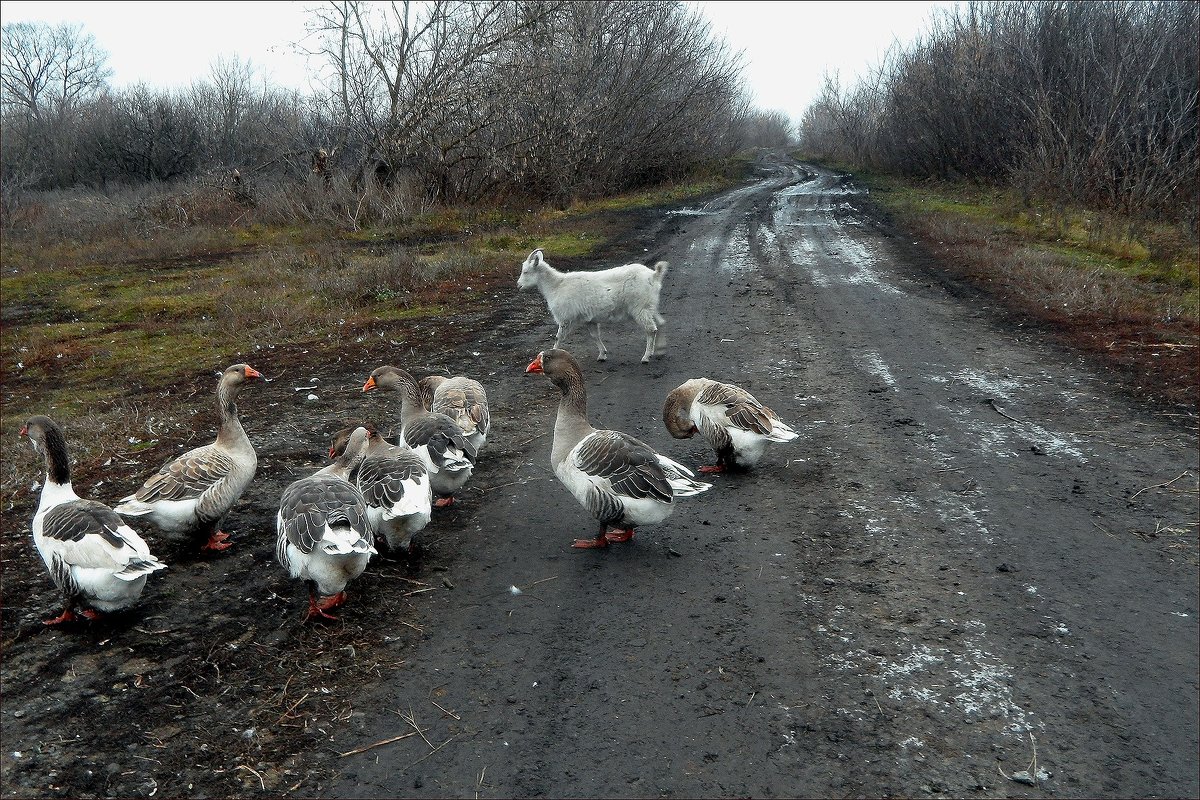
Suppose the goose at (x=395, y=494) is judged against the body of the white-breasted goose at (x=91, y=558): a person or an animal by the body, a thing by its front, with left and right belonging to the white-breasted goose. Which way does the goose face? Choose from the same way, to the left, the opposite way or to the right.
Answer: the same way

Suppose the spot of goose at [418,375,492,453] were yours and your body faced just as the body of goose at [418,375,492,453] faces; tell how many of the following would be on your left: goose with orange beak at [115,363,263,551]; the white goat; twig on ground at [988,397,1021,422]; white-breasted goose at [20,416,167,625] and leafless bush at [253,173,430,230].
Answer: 2

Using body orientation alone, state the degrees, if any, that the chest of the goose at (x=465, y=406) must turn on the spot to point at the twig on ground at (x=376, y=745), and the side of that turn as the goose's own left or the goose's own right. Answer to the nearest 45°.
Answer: approximately 135° to the goose's own left

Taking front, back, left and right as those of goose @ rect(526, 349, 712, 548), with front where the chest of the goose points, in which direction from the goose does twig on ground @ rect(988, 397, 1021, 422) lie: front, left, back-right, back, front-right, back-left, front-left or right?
back-right

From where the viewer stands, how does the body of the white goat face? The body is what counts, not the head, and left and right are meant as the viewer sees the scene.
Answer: facing to the left of the viewer

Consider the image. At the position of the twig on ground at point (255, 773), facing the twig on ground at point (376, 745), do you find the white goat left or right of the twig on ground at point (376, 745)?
left

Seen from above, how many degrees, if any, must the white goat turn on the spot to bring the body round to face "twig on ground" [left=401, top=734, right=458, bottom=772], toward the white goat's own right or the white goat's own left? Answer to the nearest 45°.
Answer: approximately 90° to the white goat's own left

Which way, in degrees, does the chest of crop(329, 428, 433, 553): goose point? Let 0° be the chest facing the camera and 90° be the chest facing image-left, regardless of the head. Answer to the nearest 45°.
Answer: approximately 135°

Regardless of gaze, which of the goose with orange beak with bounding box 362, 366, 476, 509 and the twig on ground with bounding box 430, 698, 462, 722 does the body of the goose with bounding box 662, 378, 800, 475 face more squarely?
the goose with orange beak

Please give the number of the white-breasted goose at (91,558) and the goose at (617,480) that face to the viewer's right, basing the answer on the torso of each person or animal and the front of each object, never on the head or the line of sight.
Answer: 0

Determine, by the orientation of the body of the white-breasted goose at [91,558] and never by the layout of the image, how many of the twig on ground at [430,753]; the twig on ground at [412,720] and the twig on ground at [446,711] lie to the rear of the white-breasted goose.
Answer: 3

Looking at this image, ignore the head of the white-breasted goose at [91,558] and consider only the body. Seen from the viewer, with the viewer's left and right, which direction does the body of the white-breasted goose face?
facing away from the viewer and to the left of the viewer

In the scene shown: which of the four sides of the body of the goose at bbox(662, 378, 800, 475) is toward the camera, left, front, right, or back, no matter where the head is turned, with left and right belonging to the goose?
left

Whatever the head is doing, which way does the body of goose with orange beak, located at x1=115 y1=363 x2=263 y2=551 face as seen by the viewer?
to the viewer's right

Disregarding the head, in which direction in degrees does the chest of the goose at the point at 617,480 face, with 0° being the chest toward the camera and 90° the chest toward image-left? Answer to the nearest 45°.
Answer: approximately 90°

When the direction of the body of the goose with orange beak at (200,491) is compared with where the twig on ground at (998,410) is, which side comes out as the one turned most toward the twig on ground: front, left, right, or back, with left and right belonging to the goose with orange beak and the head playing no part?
front

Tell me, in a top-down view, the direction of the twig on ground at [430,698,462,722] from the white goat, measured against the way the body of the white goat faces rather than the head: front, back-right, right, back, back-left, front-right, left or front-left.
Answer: left

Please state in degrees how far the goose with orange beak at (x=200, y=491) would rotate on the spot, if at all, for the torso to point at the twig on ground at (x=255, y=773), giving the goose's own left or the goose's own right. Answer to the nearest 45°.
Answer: approximately 90° to the goose's own right
